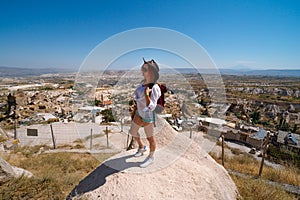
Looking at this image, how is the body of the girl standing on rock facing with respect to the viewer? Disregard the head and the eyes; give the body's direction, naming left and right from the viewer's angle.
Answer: facing the viewer and to the left of the viewer
